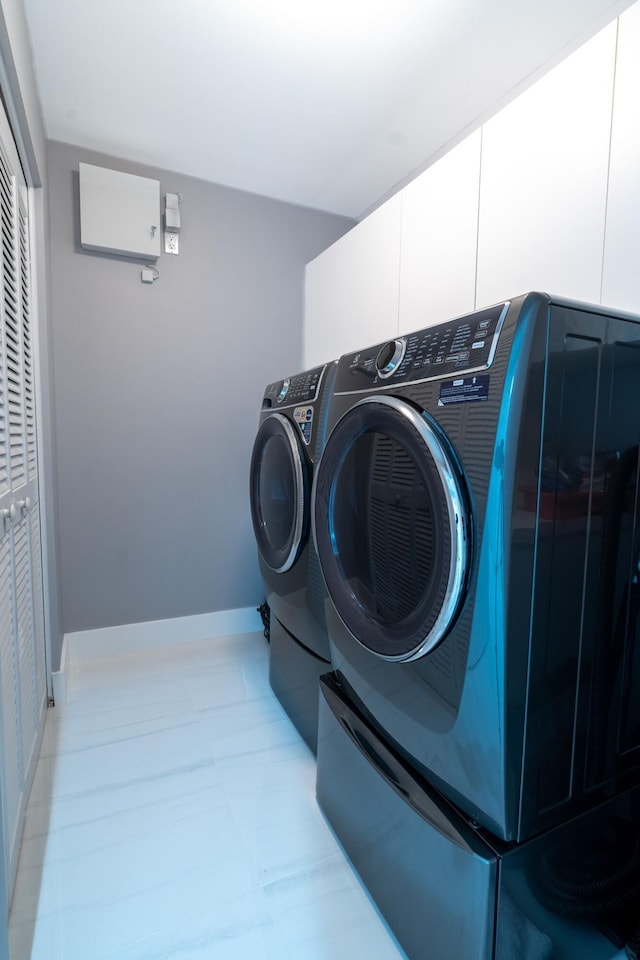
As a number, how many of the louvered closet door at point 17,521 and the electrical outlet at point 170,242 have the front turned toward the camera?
1

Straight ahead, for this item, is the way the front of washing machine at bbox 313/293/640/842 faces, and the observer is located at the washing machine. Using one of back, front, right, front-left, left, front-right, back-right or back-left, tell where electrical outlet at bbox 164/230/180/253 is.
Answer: right

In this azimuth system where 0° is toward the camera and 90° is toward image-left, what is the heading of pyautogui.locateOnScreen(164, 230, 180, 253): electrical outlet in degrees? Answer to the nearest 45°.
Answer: approximately 0°

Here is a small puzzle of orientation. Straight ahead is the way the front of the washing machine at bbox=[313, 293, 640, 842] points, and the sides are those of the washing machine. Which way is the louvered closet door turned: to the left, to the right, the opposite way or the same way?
the opposite way

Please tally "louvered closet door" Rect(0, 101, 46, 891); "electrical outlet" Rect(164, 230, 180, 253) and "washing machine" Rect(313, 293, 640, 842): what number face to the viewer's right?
1

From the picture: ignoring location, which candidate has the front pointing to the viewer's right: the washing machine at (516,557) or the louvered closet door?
the louvered closet door

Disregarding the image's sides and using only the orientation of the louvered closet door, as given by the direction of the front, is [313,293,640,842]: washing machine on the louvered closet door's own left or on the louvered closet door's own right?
on the louvered closet door's own right

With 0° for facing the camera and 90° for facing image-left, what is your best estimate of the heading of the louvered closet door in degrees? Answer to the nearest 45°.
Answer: approximately 270°

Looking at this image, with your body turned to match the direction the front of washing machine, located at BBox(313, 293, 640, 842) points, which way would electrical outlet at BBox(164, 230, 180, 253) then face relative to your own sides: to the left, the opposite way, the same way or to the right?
to the left

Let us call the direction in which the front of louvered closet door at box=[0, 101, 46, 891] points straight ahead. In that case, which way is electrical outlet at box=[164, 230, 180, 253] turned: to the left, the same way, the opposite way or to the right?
to the right

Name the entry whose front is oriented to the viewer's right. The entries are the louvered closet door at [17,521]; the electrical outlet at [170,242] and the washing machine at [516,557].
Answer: the louvered closet door

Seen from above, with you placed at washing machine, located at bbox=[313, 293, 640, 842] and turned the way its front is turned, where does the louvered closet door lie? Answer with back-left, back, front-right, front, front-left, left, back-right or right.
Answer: front-right
